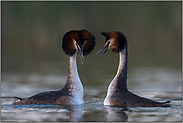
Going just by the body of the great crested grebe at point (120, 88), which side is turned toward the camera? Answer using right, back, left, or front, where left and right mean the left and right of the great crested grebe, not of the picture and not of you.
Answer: left

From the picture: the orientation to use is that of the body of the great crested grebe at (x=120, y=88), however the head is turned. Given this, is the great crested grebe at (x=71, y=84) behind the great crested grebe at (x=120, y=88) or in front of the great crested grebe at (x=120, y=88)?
in front
